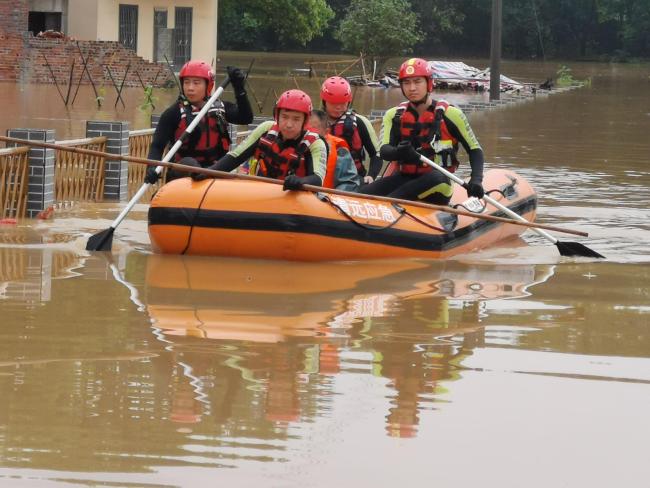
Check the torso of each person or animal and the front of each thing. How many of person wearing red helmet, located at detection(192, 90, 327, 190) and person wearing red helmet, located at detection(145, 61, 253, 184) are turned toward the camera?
2

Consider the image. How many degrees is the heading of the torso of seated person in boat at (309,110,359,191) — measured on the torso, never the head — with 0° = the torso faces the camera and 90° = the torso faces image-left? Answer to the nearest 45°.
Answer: approximately 45°

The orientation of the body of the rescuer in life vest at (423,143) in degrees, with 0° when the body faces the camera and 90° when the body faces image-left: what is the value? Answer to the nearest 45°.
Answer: approximately 45°

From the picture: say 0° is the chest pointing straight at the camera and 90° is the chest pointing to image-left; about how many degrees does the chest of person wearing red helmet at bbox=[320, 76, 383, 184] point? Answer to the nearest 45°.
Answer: approximately 45°

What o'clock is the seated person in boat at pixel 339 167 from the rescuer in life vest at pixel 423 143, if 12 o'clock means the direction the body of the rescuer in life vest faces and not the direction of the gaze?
The seated person in boat is roughly at 2 o'clock from the rescuer in life vest.

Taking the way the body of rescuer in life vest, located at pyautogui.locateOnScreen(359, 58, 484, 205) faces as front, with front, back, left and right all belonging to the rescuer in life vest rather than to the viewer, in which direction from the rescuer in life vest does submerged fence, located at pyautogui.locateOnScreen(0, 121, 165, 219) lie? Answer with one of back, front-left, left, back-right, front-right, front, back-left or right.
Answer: right

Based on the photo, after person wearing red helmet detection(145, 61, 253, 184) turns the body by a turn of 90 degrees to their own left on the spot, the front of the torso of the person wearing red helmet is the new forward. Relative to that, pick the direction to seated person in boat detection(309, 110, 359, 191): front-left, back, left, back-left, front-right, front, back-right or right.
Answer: front

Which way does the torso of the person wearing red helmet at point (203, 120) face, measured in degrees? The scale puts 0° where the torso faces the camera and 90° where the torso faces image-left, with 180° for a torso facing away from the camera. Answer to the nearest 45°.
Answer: approximately 0°

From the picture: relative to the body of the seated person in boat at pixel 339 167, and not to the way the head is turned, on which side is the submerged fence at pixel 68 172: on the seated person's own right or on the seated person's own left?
on the seated person's own right

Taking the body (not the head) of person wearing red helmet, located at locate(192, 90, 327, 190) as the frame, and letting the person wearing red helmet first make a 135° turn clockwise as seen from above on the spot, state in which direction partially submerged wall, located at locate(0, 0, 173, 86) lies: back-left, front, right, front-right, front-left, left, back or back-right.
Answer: front-right
